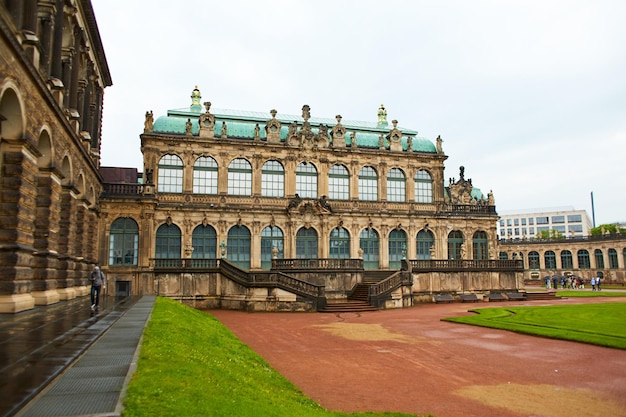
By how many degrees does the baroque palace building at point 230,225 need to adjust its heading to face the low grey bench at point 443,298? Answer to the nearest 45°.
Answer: approximately 90° to its left

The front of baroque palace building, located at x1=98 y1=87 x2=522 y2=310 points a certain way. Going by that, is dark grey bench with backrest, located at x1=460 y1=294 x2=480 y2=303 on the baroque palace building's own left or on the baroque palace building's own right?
on the baroque palace building's own left

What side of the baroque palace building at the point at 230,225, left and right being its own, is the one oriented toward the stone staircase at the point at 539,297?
left

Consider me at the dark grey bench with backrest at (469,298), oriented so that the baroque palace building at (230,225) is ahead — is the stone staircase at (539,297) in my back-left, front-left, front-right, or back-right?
back-right

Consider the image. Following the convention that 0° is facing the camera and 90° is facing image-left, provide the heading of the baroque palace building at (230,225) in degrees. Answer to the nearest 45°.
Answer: approximately 0°

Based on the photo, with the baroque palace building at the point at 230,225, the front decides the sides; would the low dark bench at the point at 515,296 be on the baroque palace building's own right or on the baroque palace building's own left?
on the baroque palace building's own left

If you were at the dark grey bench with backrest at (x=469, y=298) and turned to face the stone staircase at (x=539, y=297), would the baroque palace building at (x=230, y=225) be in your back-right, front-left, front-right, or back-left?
back-left

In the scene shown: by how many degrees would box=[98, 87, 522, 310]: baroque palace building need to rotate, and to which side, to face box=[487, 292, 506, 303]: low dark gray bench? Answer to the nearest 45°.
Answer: approximately 90° to its left
